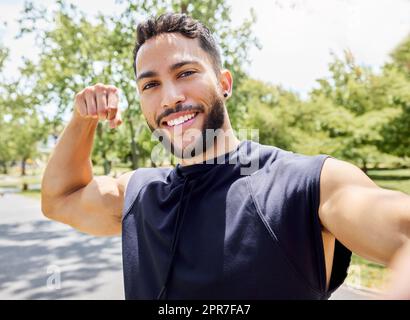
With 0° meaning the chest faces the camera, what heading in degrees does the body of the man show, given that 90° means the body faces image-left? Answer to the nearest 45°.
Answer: approximately 45°

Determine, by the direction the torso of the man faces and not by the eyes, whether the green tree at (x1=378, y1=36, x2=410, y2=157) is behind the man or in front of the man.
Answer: behind
